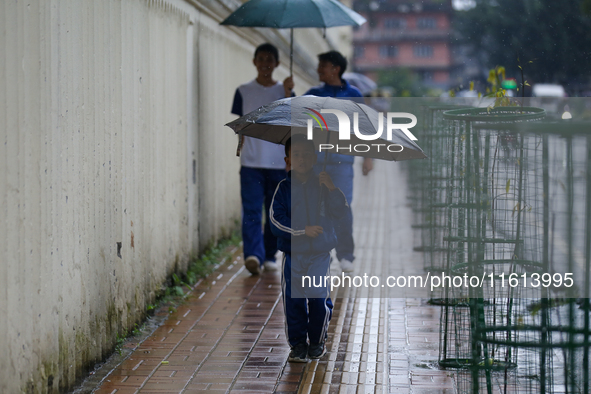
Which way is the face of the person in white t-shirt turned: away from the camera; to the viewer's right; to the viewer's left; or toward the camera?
toward the camera

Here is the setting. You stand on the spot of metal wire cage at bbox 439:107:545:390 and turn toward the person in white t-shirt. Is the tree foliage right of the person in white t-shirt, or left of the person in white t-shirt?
right

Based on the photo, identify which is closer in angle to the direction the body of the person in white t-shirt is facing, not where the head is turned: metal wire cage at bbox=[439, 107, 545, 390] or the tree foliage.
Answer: the metal wire cage

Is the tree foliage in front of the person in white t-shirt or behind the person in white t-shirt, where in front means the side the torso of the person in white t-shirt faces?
behind

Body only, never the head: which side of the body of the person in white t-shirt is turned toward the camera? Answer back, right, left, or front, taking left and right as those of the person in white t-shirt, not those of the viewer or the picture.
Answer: front

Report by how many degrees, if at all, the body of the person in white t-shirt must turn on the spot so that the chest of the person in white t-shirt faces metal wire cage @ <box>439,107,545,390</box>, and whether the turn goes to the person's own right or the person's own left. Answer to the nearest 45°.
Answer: approximately 45° to the person's own left
